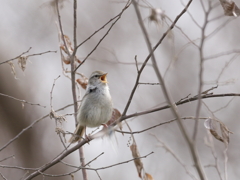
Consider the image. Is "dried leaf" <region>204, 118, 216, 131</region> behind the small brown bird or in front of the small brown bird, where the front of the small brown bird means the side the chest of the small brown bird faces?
in front

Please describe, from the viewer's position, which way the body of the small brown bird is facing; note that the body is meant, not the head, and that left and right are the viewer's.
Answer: facing the viewer and to the right of the viewer
